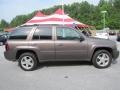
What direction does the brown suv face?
to the viewer's right
